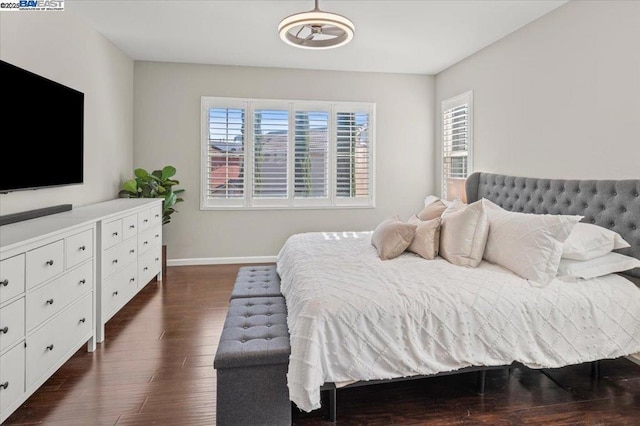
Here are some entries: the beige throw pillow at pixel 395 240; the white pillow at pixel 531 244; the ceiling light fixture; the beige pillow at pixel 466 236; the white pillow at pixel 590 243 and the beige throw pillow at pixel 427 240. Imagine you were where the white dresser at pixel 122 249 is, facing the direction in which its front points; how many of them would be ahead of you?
6

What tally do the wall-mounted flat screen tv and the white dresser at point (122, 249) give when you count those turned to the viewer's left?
0

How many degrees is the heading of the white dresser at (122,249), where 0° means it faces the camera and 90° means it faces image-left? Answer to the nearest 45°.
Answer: approximately 315°

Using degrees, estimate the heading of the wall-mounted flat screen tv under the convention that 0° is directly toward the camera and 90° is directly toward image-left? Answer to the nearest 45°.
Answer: approximately 315°

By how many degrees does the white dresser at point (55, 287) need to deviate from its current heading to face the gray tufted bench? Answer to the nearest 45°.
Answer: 0° — it already faces it

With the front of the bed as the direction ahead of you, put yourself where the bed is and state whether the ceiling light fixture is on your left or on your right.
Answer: on your right

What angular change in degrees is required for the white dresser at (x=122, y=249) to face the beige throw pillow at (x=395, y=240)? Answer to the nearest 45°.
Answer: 0° — it already faces it

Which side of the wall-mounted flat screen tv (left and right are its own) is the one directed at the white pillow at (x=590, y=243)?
front
